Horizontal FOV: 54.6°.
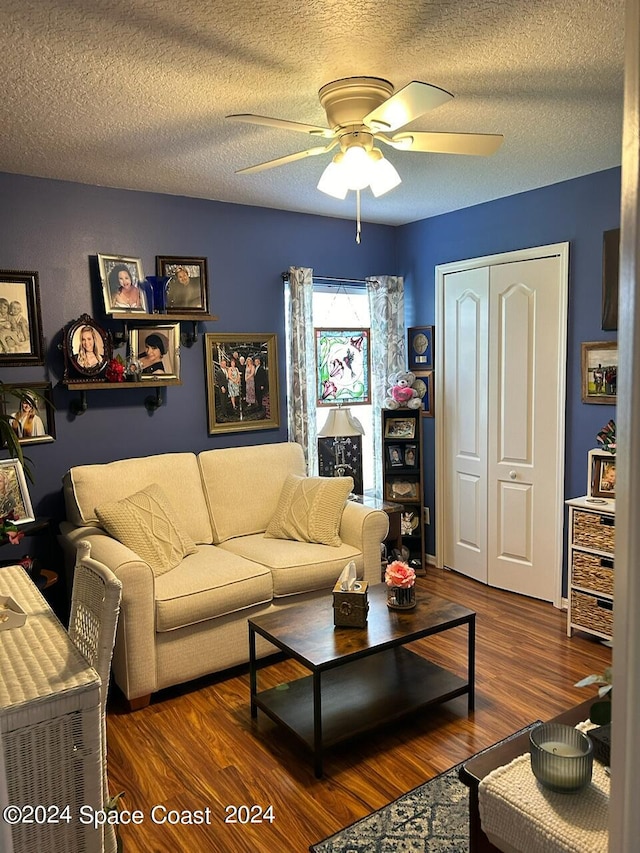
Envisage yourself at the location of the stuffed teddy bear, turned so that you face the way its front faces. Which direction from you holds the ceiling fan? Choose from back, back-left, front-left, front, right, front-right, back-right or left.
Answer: front

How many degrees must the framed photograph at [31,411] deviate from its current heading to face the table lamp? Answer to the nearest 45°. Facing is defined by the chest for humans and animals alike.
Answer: approximately 90° to its left

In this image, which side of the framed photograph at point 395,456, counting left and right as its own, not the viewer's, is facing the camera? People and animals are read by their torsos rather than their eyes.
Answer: front

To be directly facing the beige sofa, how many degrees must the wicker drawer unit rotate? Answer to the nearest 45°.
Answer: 0° — it already faces it

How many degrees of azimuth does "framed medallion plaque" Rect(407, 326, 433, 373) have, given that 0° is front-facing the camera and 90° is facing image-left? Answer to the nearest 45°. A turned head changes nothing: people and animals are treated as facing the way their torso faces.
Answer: approximately 45°

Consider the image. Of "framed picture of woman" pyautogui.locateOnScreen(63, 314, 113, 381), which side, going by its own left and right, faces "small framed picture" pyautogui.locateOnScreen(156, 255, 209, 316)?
left

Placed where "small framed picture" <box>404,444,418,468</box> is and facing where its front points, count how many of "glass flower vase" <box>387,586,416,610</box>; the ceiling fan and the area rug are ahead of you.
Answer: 3

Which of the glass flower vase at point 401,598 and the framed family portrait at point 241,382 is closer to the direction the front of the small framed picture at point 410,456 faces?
the glass flower vase

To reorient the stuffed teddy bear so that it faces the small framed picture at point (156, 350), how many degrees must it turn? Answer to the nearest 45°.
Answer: approximately 45° to its right

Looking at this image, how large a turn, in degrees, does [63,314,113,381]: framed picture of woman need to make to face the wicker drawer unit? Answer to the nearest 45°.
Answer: approximately 45° to its left

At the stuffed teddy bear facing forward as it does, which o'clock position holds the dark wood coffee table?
The dark wood coffee table is roughly at 12 o'clock from the stuffed teddy bear.

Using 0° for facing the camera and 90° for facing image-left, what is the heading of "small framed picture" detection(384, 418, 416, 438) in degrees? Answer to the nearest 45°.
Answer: approximately 0°

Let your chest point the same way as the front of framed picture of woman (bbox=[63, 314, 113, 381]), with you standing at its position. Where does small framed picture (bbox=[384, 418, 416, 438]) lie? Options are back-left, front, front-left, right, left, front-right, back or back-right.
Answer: left

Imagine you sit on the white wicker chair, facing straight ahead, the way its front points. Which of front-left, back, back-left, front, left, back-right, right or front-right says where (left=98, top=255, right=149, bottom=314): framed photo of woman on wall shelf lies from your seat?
back-right

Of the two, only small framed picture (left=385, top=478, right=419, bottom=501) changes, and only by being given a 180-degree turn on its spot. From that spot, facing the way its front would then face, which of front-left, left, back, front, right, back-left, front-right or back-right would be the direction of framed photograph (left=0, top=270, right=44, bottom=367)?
back-left
